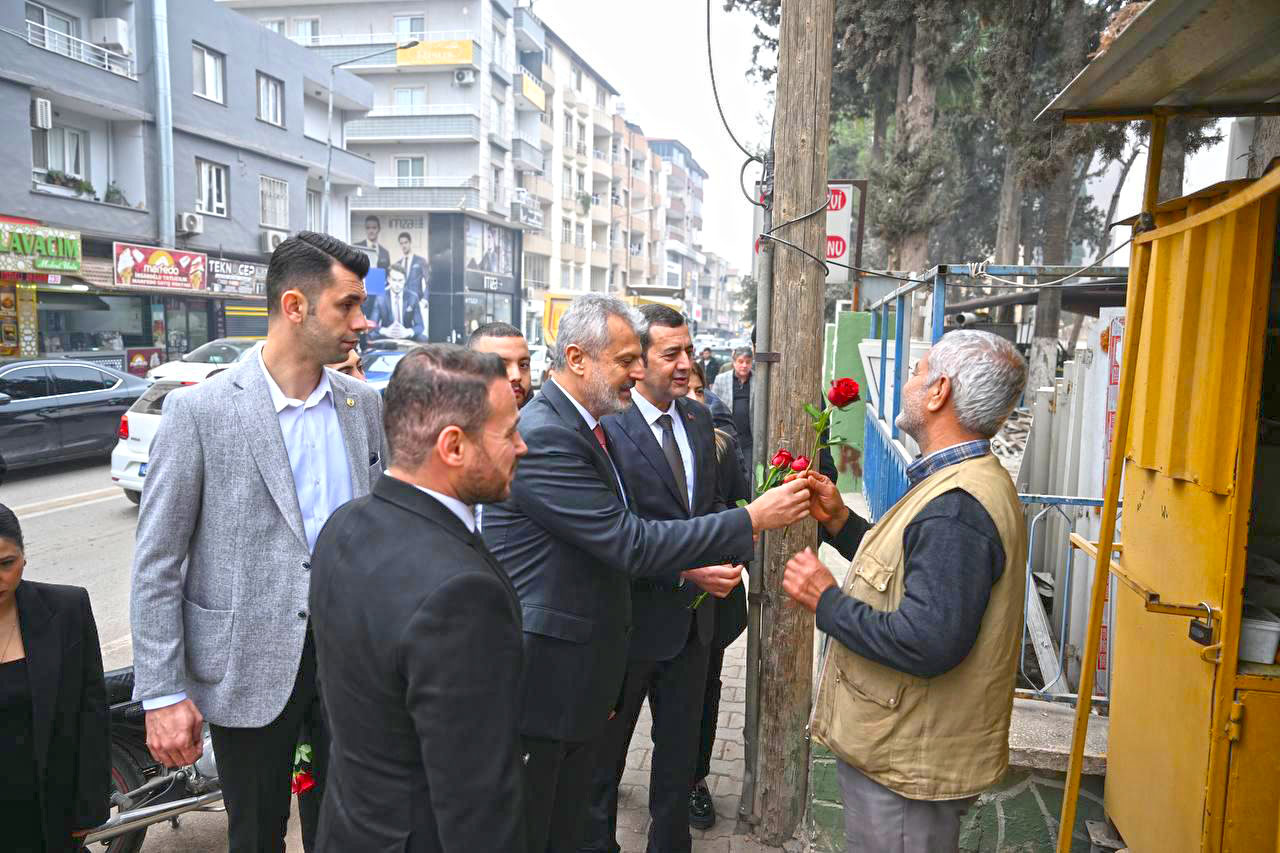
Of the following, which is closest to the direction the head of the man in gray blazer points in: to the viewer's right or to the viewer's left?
to the viewer's right

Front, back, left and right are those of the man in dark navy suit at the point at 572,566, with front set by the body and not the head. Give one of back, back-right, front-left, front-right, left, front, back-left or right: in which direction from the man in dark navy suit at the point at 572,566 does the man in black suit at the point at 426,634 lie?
right

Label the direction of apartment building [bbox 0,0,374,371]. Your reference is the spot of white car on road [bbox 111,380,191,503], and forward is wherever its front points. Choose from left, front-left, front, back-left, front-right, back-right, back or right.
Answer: front-left

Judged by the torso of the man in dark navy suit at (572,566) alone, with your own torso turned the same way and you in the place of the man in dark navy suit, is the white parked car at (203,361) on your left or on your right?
on your left

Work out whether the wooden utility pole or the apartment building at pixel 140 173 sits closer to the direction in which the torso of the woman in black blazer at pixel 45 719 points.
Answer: the wooden utility pole

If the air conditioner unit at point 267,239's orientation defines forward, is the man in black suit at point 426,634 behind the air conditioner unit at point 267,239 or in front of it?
in front

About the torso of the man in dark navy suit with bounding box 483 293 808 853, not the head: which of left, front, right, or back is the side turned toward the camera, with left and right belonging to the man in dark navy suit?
right

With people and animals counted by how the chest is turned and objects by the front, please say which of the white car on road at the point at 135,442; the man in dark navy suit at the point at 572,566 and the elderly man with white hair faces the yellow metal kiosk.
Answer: the man in dark navy suit

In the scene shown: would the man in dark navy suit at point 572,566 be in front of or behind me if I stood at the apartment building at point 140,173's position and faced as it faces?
in front

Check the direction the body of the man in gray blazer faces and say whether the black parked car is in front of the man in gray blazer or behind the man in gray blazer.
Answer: behind

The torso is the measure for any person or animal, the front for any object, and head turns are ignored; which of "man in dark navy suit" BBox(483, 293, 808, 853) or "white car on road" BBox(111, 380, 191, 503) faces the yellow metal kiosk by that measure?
the man in dark navy suit

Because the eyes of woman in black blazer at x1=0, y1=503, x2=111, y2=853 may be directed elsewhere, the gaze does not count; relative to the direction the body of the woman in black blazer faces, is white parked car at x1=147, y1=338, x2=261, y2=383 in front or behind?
behind

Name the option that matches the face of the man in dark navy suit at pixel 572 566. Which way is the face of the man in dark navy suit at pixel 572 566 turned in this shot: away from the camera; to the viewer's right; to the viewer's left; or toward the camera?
to the viewer's right

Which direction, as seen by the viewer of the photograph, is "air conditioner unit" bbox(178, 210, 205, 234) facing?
facing the viewer and to the right of the viewer

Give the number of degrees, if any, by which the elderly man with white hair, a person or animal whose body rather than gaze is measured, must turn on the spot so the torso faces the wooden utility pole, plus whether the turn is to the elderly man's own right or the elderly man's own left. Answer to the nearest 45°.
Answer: approximately 45° to the elderly man's own right

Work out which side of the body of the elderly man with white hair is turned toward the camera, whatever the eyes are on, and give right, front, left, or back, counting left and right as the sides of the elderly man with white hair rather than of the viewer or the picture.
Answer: left

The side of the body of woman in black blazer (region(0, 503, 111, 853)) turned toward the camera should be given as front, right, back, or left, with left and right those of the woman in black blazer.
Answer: front
